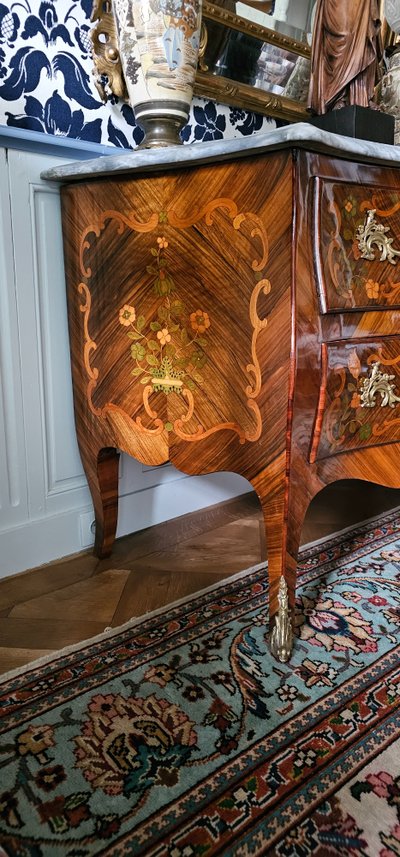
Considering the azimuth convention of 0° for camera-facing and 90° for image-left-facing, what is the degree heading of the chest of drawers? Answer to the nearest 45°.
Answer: approximately 315°
